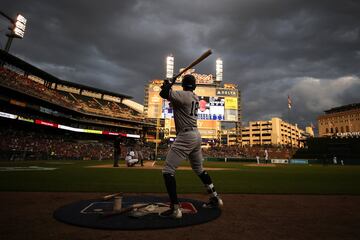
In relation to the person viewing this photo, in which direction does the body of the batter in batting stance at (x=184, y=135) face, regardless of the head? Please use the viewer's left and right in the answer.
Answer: facing away from the viewer and to the left of the viewer

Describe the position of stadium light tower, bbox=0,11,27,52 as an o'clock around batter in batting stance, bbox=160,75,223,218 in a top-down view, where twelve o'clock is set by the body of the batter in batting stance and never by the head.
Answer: The stadium light tower is roughly at 12 o'clock from the batter in batting stance.
